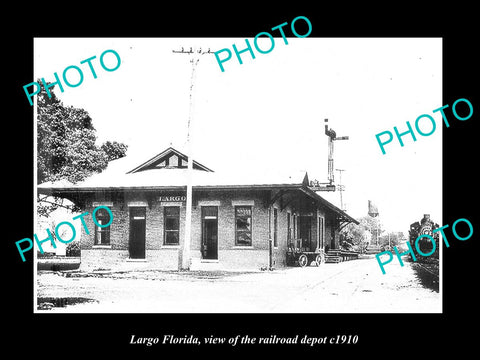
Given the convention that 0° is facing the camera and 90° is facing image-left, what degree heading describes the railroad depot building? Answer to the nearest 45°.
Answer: approximately 0°
